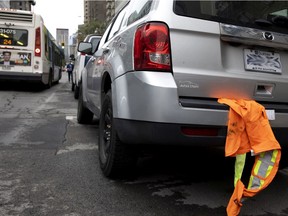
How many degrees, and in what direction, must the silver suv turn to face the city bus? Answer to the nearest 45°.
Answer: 0° — it already faces it

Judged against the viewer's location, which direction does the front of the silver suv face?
facing away from the viewer and to the left of the viewer
